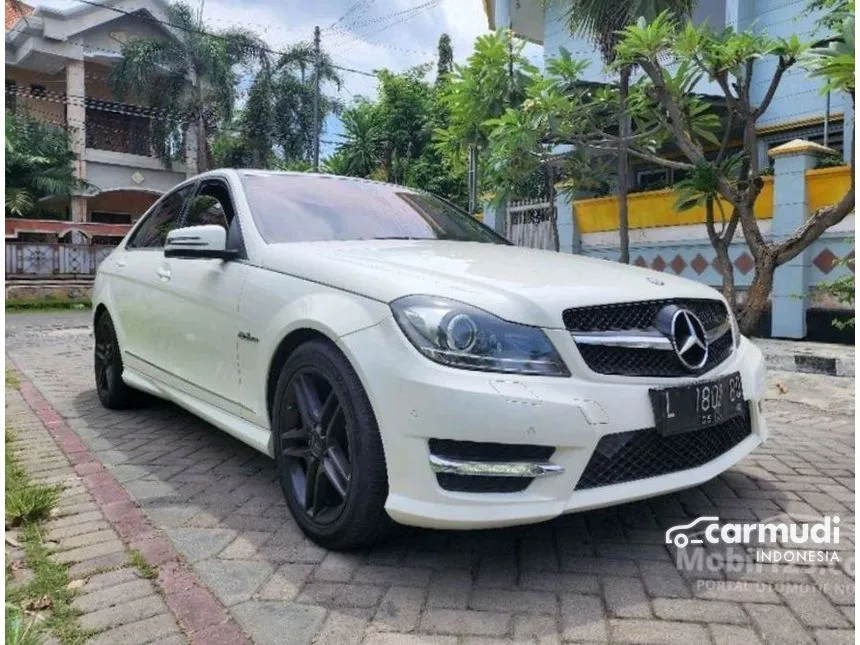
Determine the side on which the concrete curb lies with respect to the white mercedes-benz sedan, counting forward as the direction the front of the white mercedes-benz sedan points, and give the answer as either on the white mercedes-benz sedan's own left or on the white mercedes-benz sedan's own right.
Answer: on the white mercedes-benz sedan's own left

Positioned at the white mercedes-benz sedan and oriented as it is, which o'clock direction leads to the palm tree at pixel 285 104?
The palm tree is roughly at 7 o'clock from the white mercedes-benz sedan.

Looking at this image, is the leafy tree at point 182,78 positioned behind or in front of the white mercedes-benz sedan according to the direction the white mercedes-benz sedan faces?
behind

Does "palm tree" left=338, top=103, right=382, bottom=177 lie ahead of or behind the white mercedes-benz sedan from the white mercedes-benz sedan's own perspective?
behind

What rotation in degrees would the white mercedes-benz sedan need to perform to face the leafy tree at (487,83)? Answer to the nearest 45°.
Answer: approximately 135° to its left

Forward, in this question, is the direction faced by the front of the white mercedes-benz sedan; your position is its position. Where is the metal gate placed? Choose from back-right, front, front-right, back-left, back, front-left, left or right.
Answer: back-left

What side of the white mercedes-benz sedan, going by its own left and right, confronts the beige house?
back

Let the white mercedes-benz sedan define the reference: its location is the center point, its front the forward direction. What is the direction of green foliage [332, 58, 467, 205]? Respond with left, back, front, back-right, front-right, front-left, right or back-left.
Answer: back-left

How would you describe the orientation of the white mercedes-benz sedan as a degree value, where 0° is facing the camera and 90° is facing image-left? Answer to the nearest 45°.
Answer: approximately 315°
